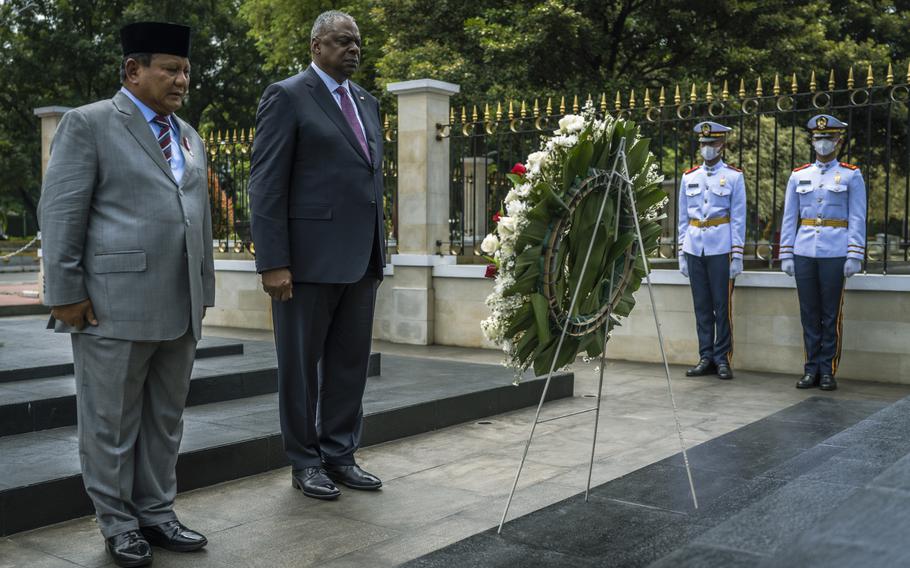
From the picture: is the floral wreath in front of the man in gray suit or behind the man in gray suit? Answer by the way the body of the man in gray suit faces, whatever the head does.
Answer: in front

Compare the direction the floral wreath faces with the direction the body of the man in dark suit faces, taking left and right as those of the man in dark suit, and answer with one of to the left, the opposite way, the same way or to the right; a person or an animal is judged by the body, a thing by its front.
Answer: the opposite way

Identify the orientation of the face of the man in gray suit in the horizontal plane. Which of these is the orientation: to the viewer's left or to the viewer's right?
to the viewer's right

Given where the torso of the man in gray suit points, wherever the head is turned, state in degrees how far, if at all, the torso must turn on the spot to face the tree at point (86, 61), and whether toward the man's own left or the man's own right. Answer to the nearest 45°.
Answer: approximately 135° to the man's own left

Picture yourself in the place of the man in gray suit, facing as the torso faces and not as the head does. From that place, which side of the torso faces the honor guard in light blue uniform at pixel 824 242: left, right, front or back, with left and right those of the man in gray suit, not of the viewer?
left

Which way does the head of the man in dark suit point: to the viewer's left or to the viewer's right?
to the viewer's right

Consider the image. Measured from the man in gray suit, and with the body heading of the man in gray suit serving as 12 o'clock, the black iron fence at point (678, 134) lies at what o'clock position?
The black iron fence is roughly at 9 o'clock from the man in gray suit.

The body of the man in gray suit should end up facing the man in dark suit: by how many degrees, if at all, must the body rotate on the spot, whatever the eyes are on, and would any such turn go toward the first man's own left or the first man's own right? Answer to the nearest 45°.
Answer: approximately 90° to the first man's own left

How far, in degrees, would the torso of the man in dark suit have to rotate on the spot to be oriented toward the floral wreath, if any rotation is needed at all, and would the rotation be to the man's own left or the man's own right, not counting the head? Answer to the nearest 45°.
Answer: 0° — they already face it

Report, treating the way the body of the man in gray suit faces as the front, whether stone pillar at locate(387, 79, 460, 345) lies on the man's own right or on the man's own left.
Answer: on the man's own left

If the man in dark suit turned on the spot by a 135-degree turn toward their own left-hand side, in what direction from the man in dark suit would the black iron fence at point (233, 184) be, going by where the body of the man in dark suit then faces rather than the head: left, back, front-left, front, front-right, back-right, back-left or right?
front

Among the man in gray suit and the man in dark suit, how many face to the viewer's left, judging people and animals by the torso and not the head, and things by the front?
0

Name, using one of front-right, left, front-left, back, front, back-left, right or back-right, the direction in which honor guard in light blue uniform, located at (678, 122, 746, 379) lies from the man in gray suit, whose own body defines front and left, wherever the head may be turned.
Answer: left

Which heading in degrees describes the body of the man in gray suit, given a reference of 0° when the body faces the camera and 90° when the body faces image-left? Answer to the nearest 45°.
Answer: approximately 315°

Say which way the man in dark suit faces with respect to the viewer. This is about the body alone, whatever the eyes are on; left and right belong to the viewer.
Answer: facing the viewer and to the right of the viewer

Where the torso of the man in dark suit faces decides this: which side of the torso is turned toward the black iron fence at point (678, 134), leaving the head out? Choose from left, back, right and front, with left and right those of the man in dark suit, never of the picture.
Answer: left

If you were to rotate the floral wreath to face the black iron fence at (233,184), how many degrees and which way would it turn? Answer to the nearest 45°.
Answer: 0° — it already faces it
